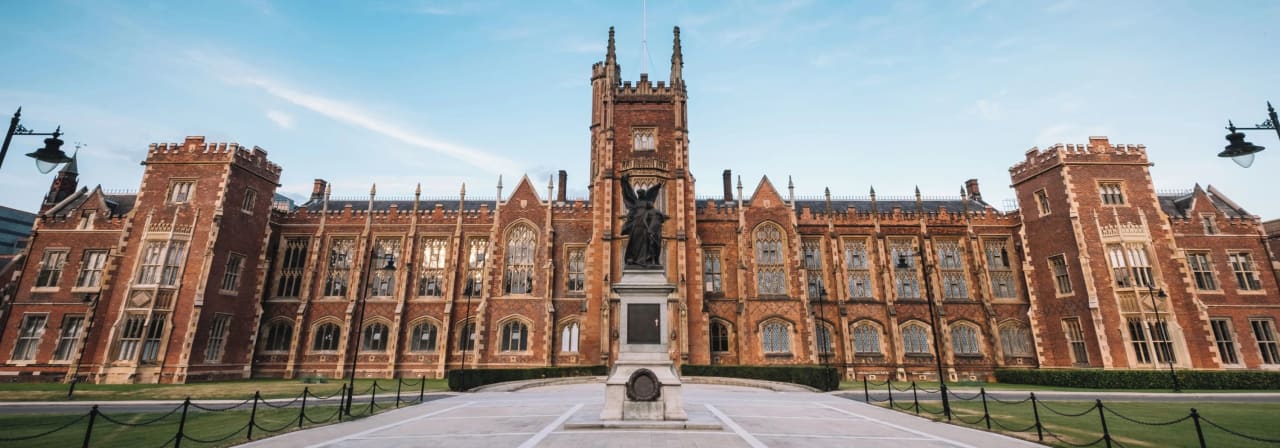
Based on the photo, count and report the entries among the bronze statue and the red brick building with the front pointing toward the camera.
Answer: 2

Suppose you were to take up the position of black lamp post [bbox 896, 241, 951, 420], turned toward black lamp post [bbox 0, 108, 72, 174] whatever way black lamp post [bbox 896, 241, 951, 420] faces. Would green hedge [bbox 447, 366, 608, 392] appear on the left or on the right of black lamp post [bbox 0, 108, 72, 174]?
right

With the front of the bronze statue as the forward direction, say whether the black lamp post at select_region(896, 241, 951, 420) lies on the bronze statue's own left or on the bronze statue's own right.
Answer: on the bronze statue's own left

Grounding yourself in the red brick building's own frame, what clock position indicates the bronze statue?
The bronze statue is roughly at 12 o'clock from the red brick building.

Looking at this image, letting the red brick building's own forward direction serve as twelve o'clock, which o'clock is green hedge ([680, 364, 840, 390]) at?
The green hedge is roughly at 10 o'clock from the red brick building.

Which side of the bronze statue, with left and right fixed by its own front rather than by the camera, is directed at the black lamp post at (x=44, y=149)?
right

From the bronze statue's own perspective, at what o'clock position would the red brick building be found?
The red brick building is roughly at 6 o'clock from the bronze statue.

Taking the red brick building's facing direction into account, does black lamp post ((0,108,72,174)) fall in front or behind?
in front

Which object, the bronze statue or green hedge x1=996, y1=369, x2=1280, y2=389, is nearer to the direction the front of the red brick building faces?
the bronze statue

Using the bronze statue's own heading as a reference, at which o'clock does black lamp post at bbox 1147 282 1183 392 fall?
The black lamp post is roughly at 8 o'clock from the bronze statue.

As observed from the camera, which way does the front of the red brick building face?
facing the viewer
